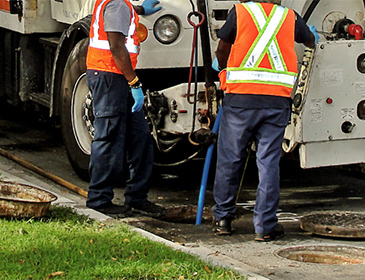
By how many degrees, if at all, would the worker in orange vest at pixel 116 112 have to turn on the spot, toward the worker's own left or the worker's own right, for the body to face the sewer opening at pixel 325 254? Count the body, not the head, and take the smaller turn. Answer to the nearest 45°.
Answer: approximately 45° to the worker's own right

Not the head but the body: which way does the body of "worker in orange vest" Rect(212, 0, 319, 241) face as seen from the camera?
away from the camera

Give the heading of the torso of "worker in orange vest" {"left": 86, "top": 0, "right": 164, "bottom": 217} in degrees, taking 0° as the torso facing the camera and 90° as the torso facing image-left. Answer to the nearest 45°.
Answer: approximately 270°

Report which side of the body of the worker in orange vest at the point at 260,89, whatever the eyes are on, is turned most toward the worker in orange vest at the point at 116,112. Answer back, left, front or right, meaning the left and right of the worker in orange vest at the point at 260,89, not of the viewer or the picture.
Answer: left
